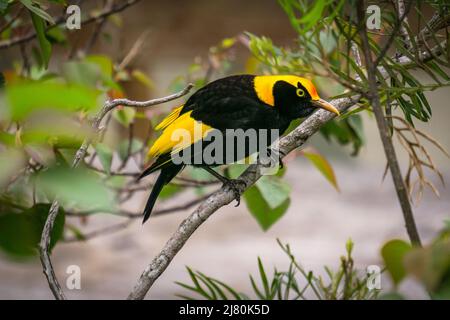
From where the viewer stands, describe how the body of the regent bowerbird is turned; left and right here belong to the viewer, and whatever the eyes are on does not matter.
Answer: facing to the right of the viewer
